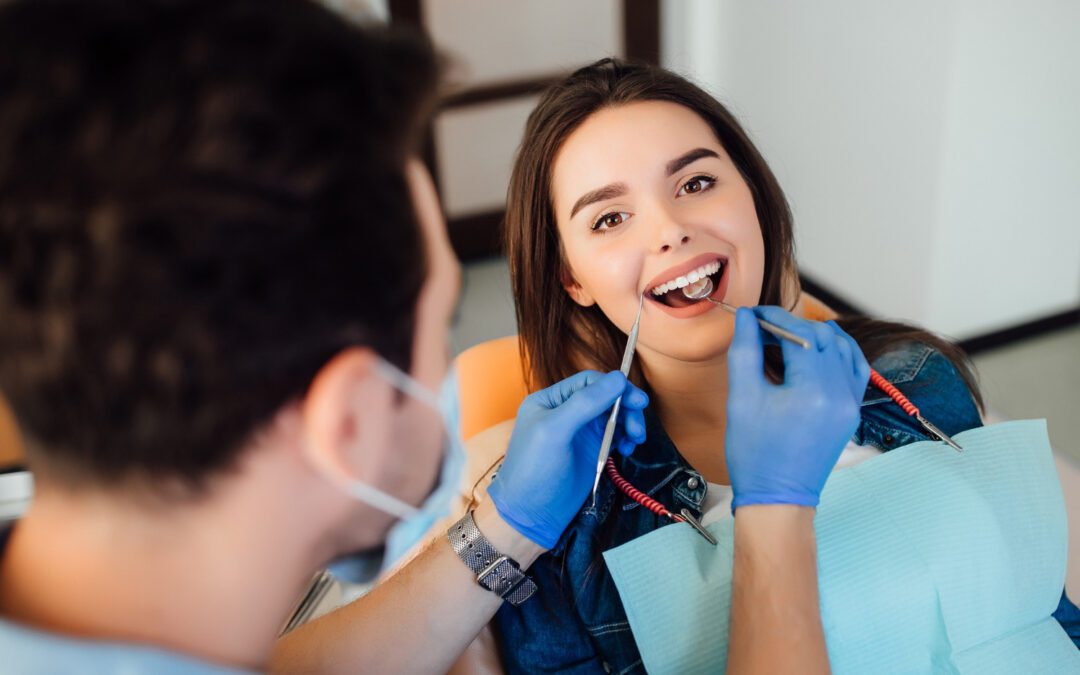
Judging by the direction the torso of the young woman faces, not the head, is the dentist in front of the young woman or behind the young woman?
in front

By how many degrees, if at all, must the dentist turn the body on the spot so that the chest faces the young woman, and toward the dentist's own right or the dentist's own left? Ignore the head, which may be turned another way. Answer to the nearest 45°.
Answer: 0° — they already face them

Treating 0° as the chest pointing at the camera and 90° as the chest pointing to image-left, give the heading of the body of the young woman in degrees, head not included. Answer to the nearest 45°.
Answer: approximately 0°

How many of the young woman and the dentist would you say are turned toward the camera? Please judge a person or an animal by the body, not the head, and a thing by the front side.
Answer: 1

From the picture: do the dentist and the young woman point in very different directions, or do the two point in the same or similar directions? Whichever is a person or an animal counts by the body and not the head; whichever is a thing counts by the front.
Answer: very different directions

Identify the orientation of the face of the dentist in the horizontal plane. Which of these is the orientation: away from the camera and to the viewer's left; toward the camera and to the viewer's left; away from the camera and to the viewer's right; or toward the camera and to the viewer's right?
away from the camera and to the viewer's right

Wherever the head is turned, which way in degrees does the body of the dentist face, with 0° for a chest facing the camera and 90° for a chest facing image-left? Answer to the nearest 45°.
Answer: approximately 225°
